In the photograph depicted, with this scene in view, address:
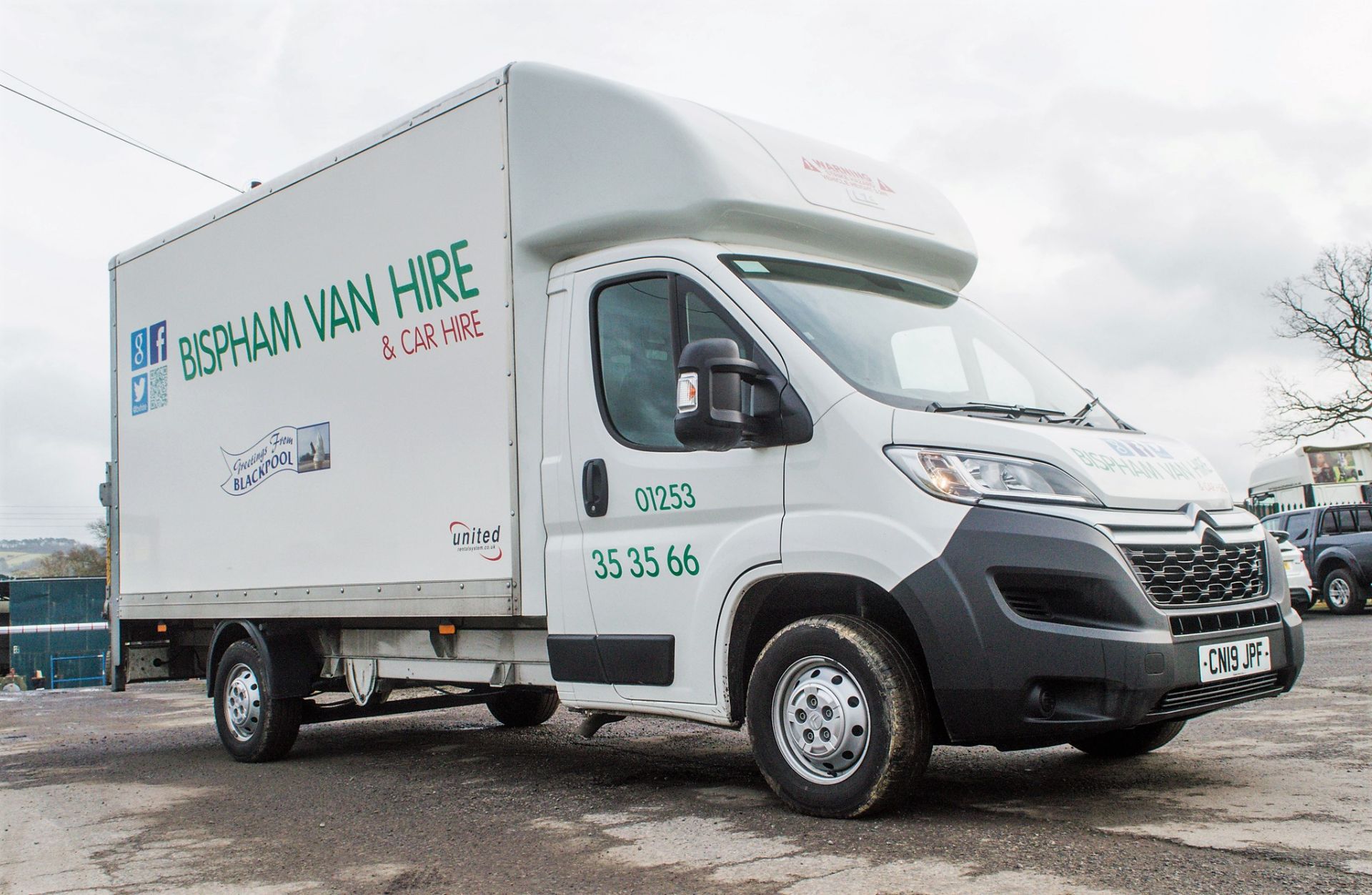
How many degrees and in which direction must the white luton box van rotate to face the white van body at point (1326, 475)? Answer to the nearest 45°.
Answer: approximately 90° to its left

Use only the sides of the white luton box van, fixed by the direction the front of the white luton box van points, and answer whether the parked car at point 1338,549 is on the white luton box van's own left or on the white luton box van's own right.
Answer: on the white luton box van's own left

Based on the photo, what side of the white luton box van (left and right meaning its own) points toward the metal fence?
back

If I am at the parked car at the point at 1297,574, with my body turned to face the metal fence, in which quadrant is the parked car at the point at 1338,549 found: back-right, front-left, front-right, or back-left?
back-right

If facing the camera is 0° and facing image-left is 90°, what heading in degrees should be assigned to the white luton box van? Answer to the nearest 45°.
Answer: approximately 315°

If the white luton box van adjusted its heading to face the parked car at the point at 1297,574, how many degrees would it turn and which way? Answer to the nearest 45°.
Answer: approximately 90° to its left
